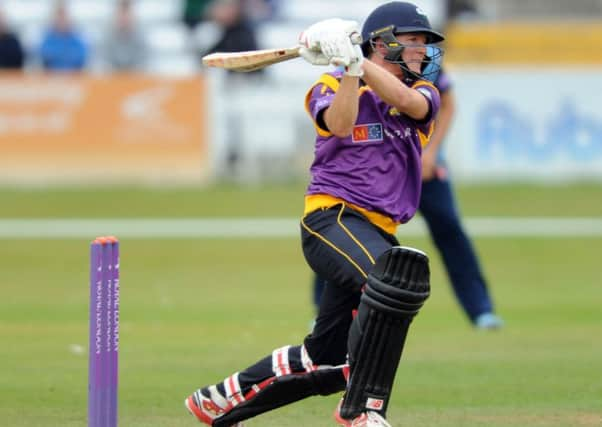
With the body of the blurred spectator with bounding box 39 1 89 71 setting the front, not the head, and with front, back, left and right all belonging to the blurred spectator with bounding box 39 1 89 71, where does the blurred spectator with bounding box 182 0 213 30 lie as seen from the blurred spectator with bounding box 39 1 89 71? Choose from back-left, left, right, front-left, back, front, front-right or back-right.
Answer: back-left

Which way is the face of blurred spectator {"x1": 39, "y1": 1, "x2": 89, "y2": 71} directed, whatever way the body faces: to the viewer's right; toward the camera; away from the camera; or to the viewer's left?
toward the camera

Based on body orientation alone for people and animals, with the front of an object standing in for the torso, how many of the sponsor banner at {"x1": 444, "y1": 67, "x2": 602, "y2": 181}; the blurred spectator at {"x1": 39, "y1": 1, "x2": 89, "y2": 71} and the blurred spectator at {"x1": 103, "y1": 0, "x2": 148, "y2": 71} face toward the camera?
3

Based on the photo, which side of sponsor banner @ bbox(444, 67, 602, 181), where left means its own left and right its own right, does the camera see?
front

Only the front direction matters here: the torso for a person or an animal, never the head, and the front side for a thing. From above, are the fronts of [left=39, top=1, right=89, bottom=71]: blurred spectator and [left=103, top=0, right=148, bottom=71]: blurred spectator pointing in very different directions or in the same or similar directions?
same or similar directions

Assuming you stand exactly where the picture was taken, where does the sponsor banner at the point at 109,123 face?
facing the viewer

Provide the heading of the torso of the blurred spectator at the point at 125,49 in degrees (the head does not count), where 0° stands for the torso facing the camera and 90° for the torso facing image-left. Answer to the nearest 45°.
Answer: approximately 0°

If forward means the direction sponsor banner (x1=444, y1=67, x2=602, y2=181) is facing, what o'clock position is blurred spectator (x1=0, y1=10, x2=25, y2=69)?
The blurred spectator is roughly at 3 o'clock from the sponsor banner.

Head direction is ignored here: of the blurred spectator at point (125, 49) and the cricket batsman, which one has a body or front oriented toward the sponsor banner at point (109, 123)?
the blurred spectator

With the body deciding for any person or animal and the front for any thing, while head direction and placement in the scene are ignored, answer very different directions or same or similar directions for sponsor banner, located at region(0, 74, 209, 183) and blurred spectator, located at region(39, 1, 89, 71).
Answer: same or similar directions

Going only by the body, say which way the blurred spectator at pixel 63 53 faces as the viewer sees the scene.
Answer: toward the camera

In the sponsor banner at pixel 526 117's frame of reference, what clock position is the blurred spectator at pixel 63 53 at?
The blurred spectator is roughly at 3 o'clock from the sponsor banner.

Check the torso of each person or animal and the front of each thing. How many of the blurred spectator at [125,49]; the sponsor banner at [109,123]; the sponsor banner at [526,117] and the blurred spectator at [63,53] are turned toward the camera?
4

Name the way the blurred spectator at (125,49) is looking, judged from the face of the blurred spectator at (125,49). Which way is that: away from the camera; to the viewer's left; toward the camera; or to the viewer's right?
toward the camera

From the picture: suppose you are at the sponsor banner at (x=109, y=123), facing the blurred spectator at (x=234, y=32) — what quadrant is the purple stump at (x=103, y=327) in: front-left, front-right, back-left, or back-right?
back-right
